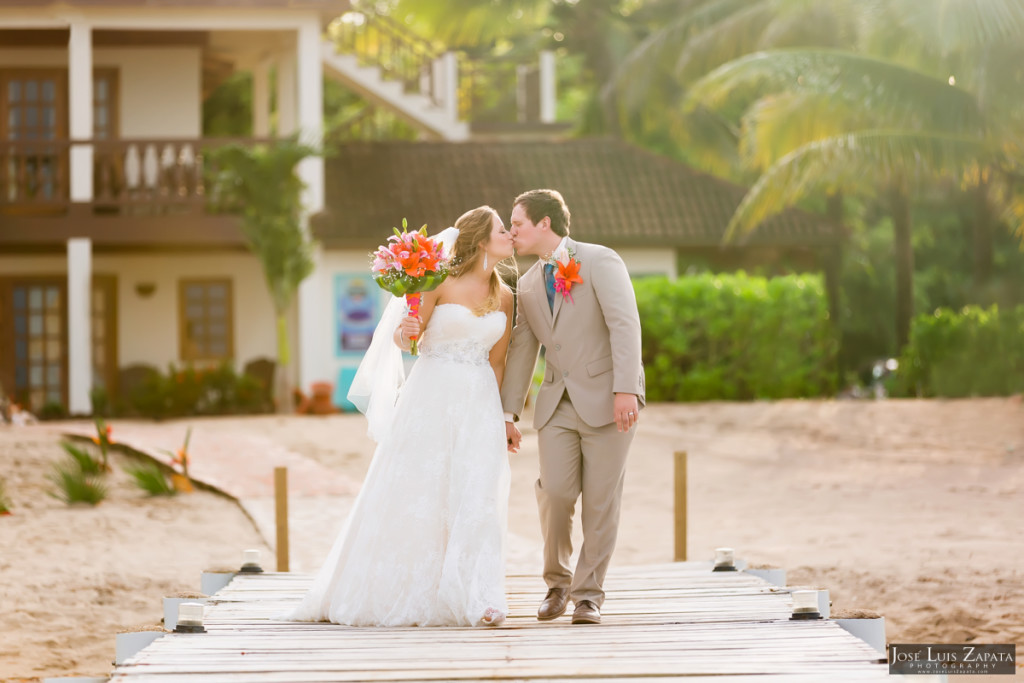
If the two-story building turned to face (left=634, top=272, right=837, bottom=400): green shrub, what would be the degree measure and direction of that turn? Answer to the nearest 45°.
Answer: approximately 90° to its left

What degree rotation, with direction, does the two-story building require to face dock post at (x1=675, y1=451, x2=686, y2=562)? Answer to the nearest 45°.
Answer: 0° — it already faces it

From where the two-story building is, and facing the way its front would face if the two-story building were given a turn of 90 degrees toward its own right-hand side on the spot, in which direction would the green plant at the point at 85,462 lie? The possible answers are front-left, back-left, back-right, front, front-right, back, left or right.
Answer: left

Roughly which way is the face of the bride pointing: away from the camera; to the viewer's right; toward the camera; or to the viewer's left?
to the viewer's right

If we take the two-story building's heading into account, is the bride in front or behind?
in front

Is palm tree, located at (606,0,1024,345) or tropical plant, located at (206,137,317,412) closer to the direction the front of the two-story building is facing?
the tropical plant

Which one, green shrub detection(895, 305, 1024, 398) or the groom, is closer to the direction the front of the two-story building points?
the groom

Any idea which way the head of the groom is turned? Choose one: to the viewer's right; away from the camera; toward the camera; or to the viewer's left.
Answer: to the viewer's left

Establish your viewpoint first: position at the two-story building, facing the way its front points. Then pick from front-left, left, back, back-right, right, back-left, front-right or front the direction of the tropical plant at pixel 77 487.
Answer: front

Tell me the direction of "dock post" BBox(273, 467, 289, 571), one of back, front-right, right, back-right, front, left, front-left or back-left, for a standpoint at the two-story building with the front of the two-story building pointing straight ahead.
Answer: front

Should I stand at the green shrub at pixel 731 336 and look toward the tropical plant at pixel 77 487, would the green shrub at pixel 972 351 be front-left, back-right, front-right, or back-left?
back-left

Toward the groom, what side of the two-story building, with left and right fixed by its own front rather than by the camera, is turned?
front

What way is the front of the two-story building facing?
toward the camera

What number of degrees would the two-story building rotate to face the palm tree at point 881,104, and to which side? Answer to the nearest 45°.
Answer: approximately 45° to its left
